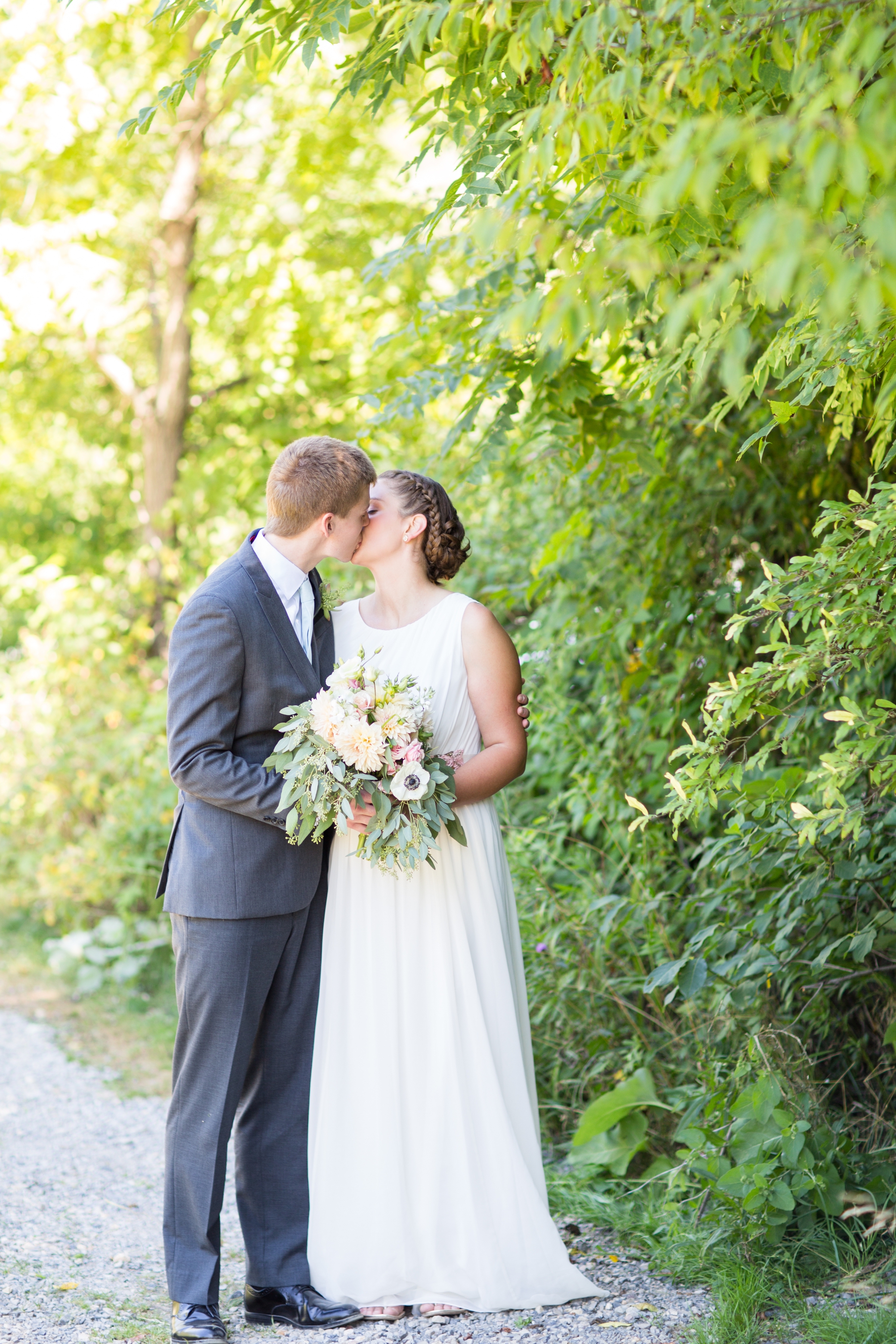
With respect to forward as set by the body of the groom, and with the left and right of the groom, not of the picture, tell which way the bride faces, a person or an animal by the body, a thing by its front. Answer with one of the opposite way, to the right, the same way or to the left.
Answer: to the right

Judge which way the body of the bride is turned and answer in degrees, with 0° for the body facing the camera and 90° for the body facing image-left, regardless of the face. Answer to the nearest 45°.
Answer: approximately 45°

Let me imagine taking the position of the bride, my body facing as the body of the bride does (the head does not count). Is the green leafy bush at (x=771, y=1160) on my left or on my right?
on my left

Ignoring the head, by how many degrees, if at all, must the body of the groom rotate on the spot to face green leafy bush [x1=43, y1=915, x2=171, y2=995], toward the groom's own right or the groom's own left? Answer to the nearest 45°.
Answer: approximately 135° to the groom's own left

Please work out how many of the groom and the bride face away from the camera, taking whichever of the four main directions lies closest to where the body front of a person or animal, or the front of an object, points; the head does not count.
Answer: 0

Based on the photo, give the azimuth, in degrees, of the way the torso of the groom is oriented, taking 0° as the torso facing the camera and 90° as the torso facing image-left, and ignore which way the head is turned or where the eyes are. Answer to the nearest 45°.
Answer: approximately 315°

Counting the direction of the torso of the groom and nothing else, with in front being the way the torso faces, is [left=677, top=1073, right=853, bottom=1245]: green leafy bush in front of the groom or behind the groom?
in front

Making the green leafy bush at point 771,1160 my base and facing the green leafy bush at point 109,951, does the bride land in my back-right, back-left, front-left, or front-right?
front-left

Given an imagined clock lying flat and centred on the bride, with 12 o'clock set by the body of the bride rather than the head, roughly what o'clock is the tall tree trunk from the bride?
The tall tree trunk is roughly at 4 o'clock from the bride.

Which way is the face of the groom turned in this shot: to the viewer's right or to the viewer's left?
to the viewer's right

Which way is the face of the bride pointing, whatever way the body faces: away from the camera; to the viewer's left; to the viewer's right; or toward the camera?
to the viewer's left

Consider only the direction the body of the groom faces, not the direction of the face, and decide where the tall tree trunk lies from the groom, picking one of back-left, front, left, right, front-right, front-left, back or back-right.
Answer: back-left
